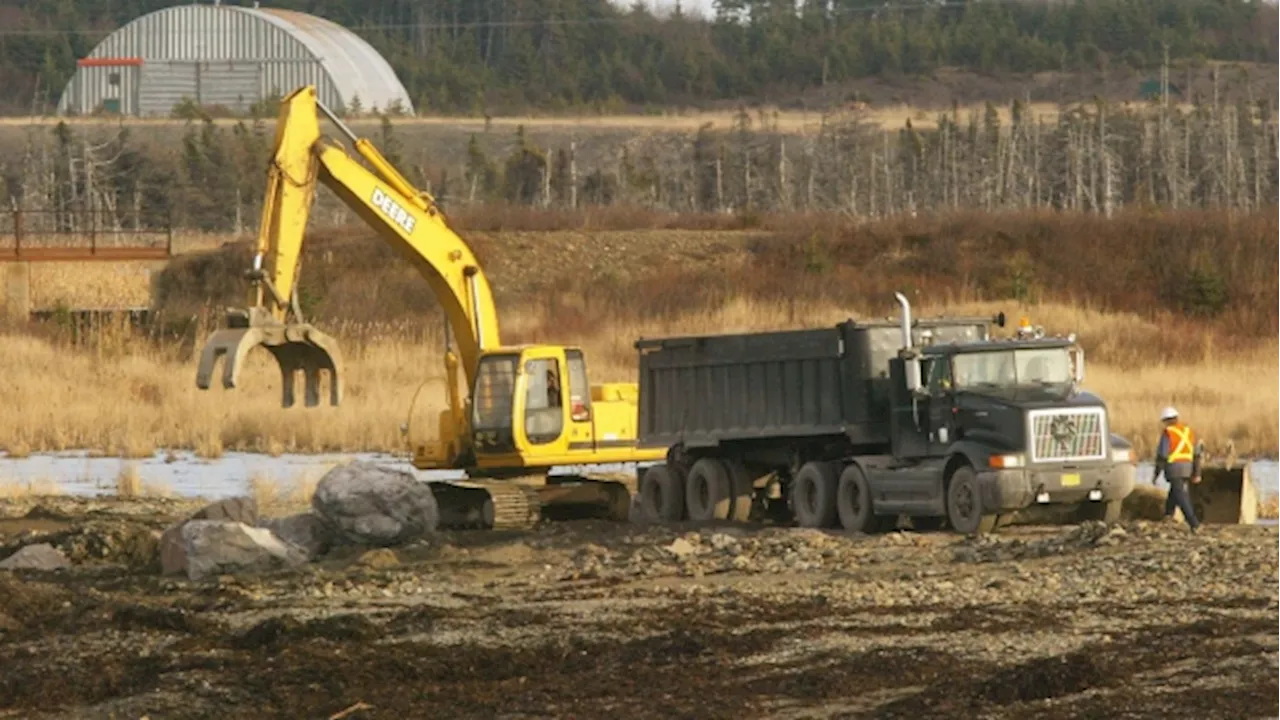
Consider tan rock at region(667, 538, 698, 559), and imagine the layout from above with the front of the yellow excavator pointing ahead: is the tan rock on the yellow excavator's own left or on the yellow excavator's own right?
on the yellow excavator's own left

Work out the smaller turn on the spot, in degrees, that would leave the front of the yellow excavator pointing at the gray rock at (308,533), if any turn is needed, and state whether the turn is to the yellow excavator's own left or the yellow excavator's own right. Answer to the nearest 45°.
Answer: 0° — it already faces it

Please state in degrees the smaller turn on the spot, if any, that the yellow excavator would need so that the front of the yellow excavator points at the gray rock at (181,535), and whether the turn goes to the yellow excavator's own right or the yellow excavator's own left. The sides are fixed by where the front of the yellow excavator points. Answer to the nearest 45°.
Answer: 0° — it already faces it

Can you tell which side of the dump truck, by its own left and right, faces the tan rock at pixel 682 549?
right

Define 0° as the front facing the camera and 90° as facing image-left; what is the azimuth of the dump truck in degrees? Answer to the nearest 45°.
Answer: approximately 315°

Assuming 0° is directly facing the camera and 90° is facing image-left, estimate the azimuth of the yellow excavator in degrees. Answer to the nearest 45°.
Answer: approximately 45°

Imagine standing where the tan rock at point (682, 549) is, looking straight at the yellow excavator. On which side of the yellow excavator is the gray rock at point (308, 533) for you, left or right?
left

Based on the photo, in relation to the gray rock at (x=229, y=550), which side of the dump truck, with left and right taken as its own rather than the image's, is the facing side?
right

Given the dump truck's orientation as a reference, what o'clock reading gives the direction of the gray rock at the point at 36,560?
The gray rock is roughly at 4 o'clock from the dump truck.
